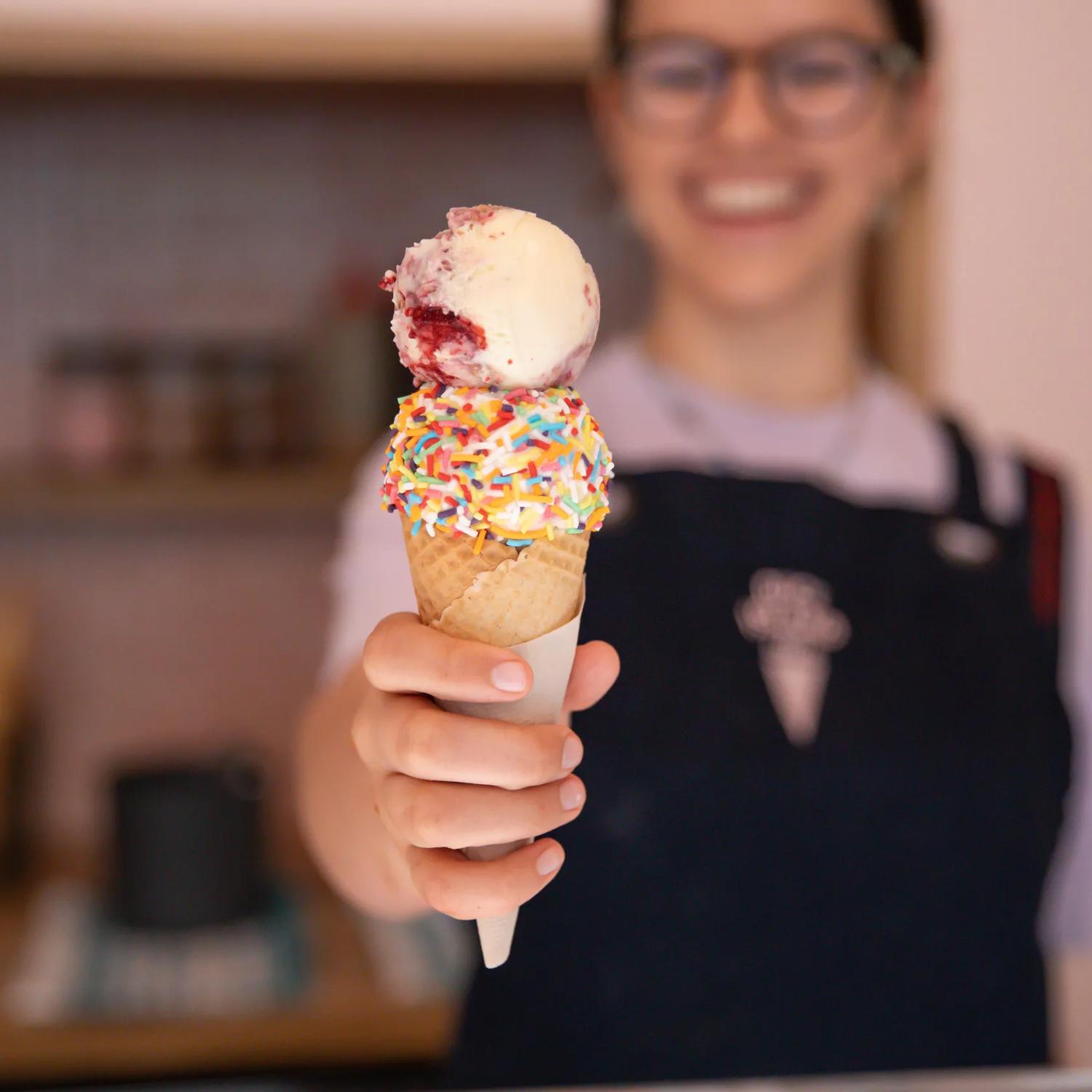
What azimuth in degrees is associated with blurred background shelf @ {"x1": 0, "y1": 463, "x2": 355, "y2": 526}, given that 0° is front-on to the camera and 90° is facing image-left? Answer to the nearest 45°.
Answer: approximately 0°

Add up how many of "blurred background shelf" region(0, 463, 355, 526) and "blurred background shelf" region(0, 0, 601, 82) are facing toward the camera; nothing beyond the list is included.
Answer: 2

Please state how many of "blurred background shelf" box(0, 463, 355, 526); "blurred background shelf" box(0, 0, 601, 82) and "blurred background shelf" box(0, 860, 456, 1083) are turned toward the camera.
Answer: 3

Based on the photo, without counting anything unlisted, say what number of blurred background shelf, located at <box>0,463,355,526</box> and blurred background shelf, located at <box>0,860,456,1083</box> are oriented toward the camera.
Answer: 2

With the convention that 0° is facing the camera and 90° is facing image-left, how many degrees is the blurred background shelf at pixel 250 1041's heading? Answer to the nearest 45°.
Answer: approximately 0°
